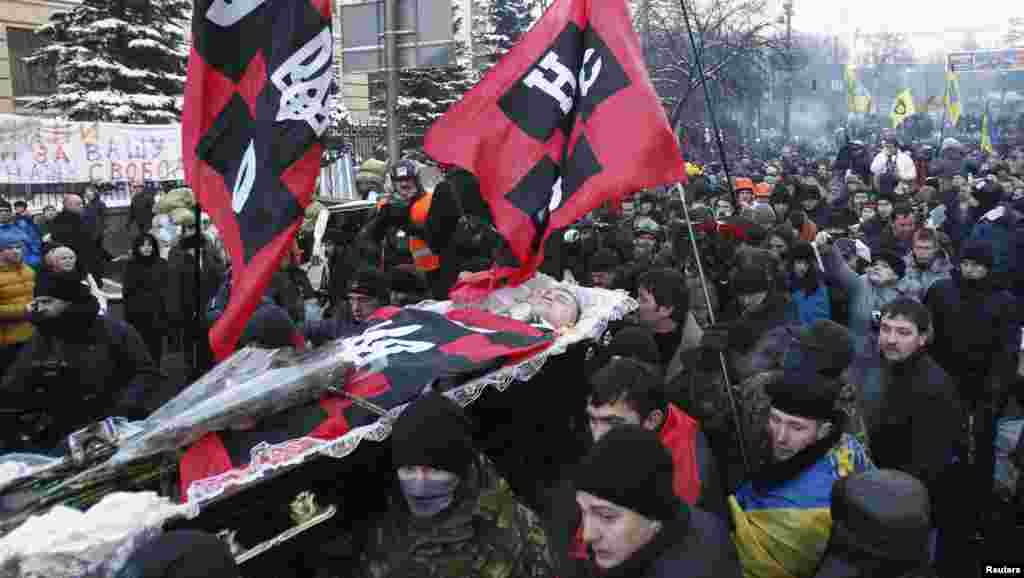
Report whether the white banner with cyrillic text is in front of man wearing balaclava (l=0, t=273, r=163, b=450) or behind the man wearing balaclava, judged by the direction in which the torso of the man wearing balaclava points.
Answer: behind

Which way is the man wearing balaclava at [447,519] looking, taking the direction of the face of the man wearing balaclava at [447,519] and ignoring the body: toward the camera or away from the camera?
toward the camera

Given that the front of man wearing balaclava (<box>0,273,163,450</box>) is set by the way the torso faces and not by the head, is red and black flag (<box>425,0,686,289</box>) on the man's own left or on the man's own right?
on the man's own left

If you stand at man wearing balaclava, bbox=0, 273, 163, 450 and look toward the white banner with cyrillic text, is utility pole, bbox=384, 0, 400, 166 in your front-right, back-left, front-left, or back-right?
front-right
